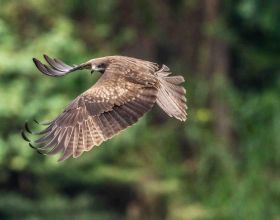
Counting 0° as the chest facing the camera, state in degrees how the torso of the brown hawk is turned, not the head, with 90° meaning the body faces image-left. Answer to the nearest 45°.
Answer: approximately 90°
